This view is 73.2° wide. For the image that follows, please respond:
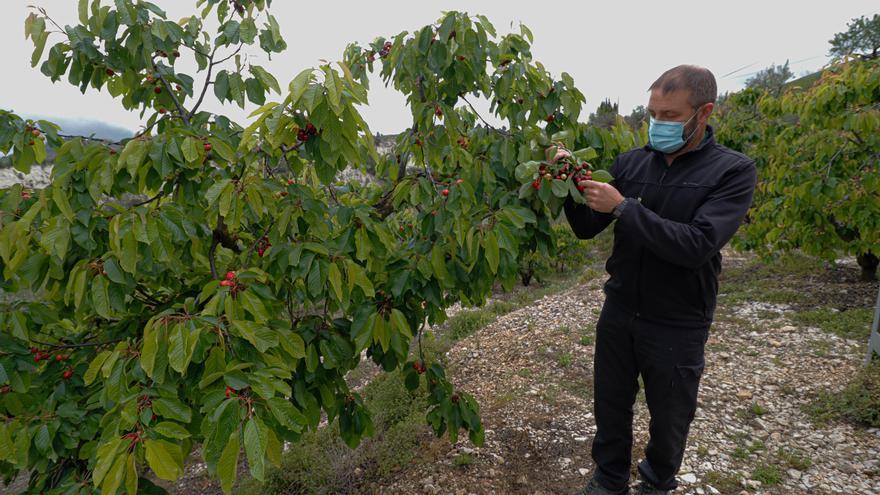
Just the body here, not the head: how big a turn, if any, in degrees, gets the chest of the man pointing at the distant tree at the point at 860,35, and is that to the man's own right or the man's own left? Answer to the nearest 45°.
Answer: approximately 135° to the man's own right

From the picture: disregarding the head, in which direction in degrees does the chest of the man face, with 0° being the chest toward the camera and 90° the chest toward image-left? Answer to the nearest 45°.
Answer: approximately 45°
